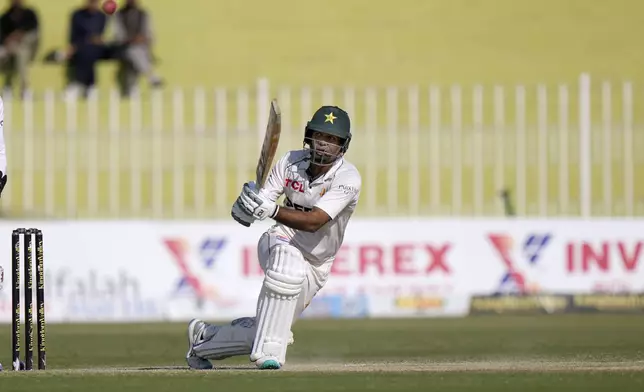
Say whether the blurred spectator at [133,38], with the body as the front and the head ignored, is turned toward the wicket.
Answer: yes

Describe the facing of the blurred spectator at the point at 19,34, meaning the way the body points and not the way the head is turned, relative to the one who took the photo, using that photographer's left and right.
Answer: facing the viewer

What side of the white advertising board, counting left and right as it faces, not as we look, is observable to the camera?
front

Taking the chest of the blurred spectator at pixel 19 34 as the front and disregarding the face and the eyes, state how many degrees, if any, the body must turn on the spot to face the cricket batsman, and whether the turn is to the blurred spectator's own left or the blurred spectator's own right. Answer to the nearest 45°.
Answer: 0° — they already face them

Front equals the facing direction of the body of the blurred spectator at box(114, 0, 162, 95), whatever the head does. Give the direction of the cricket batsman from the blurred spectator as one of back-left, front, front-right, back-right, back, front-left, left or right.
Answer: front

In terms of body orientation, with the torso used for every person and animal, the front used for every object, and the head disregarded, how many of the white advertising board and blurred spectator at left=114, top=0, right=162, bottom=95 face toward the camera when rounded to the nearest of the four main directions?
2

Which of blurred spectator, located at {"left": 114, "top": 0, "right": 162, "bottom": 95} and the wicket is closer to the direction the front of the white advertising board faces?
the wicket

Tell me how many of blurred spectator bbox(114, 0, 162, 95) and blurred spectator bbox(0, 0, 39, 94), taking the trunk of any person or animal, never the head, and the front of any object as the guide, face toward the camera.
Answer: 2

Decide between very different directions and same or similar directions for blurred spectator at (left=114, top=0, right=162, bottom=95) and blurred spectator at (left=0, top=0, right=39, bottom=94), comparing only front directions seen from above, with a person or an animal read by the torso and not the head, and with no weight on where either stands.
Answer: same or similar directions

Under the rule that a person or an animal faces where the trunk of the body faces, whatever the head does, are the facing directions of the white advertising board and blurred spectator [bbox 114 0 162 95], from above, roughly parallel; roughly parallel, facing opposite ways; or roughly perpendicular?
roughly parallel

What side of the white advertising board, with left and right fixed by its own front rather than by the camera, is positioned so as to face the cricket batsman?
front

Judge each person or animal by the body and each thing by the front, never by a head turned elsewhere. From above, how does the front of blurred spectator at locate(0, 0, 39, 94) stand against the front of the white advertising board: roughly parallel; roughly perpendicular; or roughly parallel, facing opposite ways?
roughly parallel

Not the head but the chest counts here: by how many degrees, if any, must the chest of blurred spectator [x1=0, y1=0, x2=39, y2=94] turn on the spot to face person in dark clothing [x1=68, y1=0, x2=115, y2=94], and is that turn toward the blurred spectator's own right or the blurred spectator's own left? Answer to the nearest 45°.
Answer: approximately 45° to the blurred spectator's own left
